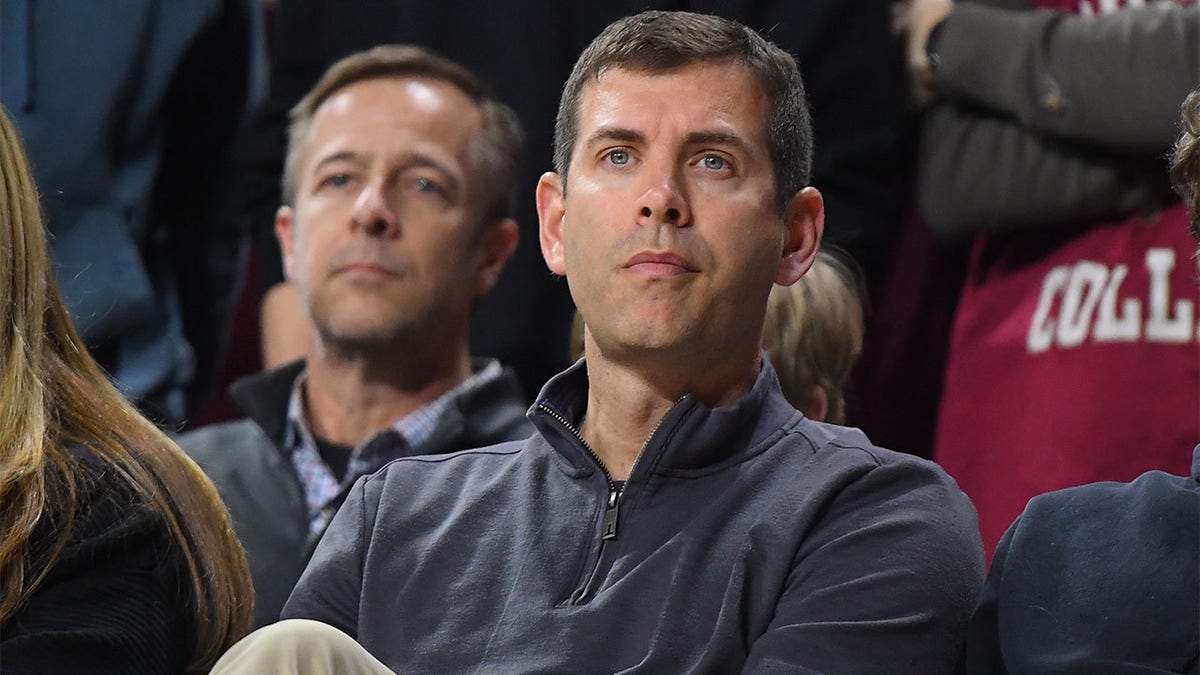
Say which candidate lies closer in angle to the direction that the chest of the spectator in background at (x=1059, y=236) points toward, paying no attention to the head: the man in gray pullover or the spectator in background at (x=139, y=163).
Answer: the man in gray pullover

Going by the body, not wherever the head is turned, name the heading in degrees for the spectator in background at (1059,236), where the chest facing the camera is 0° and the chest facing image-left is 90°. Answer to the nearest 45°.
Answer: approximately 0°

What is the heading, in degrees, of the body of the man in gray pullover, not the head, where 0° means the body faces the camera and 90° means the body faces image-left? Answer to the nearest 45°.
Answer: approximately 45°

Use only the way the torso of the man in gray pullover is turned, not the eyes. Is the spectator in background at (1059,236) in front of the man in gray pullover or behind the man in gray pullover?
behind

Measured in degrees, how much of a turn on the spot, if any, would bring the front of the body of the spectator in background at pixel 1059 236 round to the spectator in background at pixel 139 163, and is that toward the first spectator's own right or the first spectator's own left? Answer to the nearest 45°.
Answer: approximately 90° to the first spectator's own right

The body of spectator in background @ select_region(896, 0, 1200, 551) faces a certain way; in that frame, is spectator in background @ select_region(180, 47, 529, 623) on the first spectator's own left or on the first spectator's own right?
on the first spectator's own right
